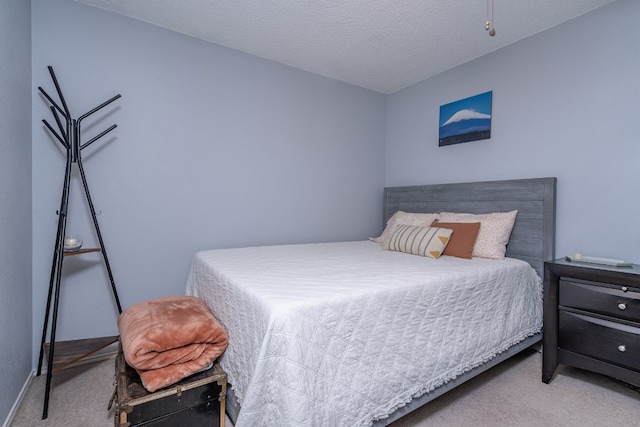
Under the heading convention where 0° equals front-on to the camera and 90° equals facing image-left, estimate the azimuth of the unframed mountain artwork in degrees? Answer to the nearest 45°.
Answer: approximately 45°

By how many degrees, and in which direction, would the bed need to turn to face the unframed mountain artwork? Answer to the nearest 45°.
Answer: approximately 180°

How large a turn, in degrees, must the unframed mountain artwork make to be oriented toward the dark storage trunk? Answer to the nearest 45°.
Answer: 0° — it already faces it

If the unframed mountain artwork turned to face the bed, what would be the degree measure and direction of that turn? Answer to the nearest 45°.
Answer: approximately 45° to its left

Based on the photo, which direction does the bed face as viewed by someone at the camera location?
facing the viewer and to the left of the viewer

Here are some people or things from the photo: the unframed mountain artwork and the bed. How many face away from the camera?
0
